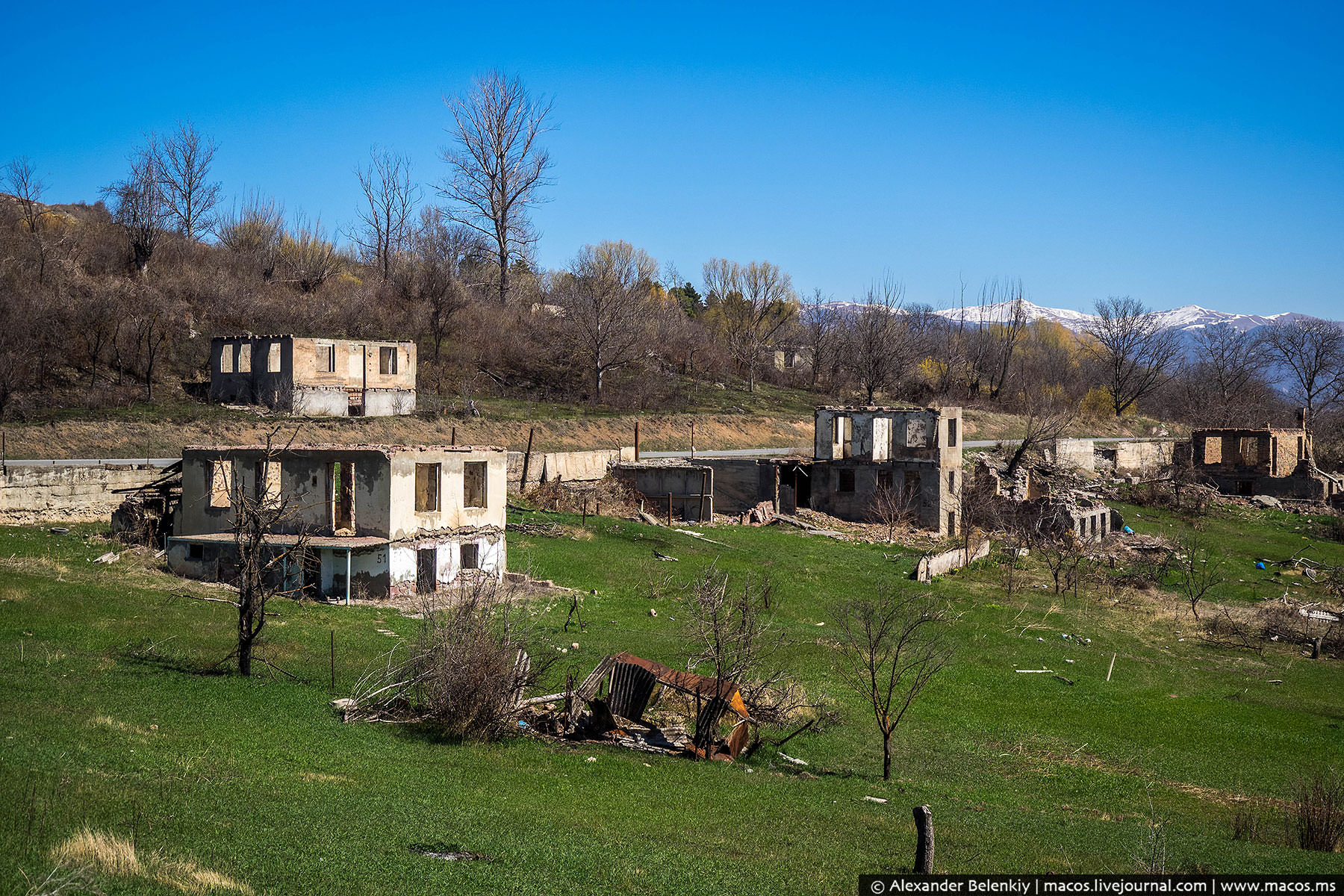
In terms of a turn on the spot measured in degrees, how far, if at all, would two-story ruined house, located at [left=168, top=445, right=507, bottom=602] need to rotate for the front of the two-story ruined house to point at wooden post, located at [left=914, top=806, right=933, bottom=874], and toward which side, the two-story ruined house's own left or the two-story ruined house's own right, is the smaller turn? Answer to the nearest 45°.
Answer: approximately 45° to the two-story ruined house's own left

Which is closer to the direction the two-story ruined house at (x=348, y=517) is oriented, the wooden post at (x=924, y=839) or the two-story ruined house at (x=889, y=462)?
the wooden post

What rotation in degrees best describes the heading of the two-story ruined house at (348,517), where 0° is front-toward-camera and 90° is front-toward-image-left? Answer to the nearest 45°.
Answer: approximately 45°

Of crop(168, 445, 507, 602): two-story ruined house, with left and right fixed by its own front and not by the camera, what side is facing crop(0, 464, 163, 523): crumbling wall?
right

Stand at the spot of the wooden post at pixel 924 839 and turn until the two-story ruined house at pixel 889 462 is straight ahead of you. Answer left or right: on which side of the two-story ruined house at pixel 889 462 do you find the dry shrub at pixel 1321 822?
right

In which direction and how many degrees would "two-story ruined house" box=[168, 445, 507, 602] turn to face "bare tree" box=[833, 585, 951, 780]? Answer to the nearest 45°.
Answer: approximately 90° to its left

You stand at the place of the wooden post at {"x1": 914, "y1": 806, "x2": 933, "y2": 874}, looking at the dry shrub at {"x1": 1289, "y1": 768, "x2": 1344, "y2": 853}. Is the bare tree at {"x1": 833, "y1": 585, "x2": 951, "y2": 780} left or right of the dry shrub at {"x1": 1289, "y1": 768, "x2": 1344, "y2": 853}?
left

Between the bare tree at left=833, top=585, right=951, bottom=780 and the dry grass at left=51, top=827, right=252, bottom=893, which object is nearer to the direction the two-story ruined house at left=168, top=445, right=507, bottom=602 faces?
the dry grass

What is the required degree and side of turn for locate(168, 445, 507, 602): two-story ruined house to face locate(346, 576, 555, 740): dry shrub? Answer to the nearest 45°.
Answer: approximately 45° to its left

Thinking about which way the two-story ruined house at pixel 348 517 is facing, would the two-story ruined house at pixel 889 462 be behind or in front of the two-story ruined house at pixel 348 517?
behind
